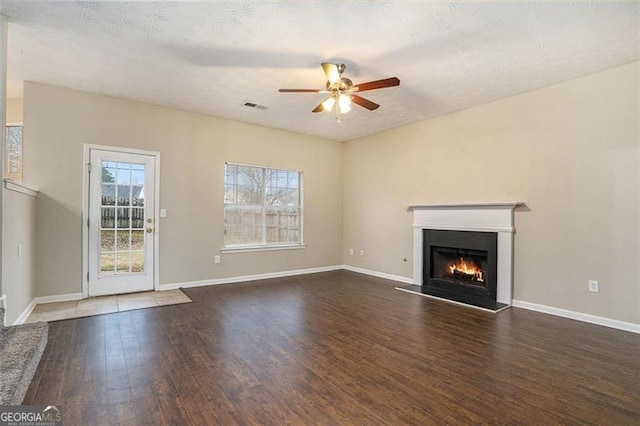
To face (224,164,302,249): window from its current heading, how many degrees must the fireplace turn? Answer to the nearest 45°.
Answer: approximately 45° to its right

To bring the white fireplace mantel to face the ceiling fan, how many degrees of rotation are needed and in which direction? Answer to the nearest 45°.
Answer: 0° — it already faces it

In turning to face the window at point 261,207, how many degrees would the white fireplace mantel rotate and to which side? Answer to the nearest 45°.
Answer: approximately 45° to its right

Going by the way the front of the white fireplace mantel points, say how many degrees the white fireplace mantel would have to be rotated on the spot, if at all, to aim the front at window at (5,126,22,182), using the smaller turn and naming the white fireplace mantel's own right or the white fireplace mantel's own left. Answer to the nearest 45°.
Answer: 0° — it already faces it

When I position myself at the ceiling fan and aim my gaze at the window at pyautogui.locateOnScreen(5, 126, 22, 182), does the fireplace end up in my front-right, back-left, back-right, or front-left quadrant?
back-right

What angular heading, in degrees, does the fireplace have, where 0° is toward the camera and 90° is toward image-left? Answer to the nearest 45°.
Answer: approximately 45°

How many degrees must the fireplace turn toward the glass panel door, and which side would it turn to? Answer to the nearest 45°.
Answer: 0° — it already faces it
